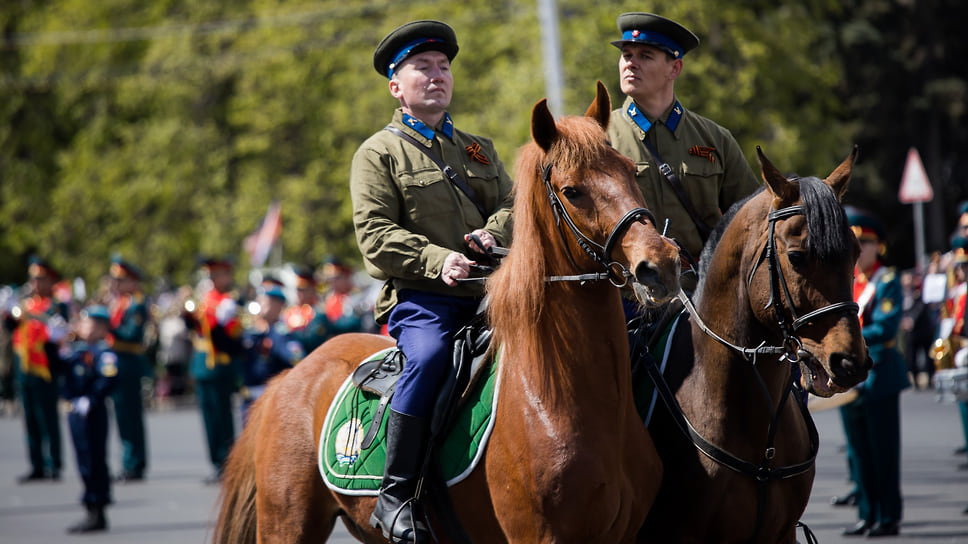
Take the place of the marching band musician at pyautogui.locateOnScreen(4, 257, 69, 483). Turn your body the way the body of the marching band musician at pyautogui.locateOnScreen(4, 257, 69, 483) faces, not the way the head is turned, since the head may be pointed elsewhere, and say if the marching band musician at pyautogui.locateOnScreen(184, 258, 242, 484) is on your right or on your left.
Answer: on your left

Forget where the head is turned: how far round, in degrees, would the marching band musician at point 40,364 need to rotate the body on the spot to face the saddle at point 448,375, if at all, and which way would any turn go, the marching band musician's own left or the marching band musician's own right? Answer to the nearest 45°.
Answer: approximately 45° to the marching band musician's own left

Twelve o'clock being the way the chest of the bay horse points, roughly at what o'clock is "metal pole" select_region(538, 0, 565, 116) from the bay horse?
The metal pole is roughly at 7 o'clock from the bay horse.

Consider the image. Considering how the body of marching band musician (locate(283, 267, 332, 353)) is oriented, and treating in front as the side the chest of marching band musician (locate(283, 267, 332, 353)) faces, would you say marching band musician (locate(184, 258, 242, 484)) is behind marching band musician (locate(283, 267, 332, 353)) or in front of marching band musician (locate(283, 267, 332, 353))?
in front

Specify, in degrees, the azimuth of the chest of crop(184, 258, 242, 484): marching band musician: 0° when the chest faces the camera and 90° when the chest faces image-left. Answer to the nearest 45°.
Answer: approximately 45°

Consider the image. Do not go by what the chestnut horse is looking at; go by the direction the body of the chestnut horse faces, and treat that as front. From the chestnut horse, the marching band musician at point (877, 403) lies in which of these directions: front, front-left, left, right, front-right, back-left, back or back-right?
left

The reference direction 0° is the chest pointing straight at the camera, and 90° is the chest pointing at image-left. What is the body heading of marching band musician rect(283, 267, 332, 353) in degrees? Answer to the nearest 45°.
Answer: approximately 45°

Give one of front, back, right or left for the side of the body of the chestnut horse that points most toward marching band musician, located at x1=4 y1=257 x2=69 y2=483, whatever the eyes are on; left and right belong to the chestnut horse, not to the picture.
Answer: back

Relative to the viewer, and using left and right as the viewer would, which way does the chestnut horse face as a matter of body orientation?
facing the viewer and to the right of the viewer
